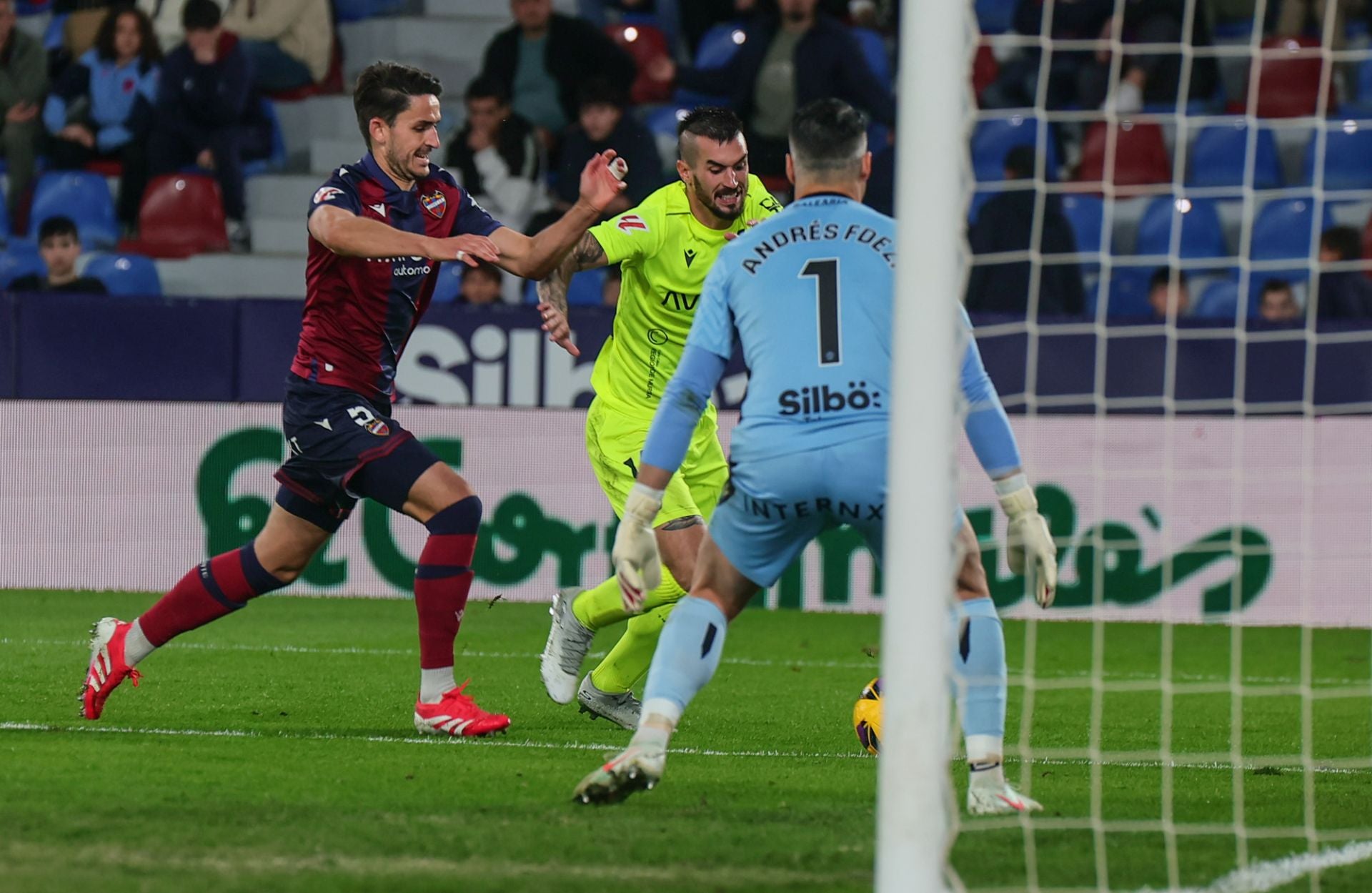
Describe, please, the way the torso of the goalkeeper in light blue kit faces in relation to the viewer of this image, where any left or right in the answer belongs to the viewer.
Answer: facing away from the viewer

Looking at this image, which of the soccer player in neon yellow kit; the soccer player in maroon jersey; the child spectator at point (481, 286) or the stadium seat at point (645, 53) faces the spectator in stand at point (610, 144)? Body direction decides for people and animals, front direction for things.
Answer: the stadium seat

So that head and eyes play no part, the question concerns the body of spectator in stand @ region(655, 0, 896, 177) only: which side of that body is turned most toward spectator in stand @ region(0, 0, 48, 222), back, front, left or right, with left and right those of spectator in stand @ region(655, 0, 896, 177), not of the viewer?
right

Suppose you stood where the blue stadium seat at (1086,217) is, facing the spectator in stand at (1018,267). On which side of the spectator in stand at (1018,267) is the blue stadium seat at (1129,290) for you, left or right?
left
